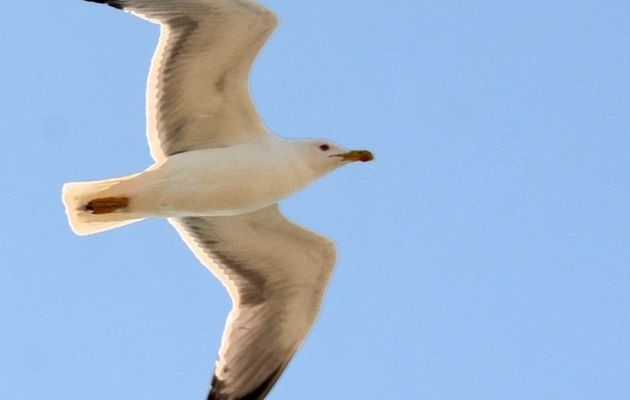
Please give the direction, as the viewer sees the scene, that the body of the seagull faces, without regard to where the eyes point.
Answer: to the viewer's right
